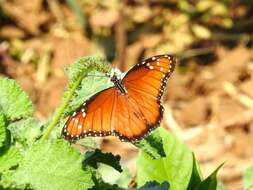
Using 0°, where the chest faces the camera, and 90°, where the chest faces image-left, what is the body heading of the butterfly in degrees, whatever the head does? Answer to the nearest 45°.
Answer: approximately 135°

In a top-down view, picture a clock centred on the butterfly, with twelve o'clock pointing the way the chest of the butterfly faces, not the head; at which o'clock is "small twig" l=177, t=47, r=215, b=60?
The small twig is roughly at 2 o'clock from the butterfly.
